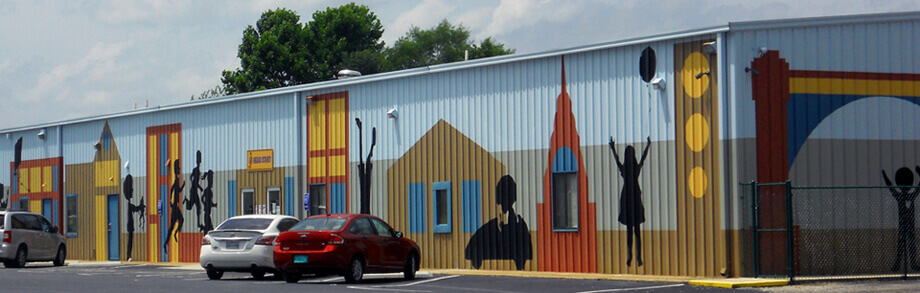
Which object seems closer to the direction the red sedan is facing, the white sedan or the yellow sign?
the yellow sign

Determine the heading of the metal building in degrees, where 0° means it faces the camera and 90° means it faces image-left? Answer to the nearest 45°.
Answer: approximately 45°

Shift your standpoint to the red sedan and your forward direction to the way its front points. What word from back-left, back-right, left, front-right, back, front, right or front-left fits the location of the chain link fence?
front-right

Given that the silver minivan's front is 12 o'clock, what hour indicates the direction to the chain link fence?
The chain link fence is roughly at 3 o'clock from the silver minivan.

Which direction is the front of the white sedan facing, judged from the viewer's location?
facing away from the viewer and to the right of the viewer

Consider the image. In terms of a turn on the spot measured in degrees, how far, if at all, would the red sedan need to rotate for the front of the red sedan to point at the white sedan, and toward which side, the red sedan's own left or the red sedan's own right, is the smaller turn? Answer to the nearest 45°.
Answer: approximately 90° to the red sedan's own left

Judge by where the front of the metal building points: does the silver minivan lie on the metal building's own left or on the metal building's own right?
on the metal building's own right

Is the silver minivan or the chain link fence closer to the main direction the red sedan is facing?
the chain link fence

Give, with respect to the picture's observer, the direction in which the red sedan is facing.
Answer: facing away from the viewer and to the right of the viewer

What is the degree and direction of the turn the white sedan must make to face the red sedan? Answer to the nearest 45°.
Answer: approximately 90° to its right

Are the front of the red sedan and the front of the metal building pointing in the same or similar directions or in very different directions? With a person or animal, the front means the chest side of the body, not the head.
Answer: very different directions

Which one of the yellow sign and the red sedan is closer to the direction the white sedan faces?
the yellow sign

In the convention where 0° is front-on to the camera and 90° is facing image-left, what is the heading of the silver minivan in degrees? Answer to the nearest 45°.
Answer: approximately 225°

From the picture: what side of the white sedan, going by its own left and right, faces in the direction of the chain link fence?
right

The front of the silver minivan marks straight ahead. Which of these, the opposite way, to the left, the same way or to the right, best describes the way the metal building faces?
the opposite way
